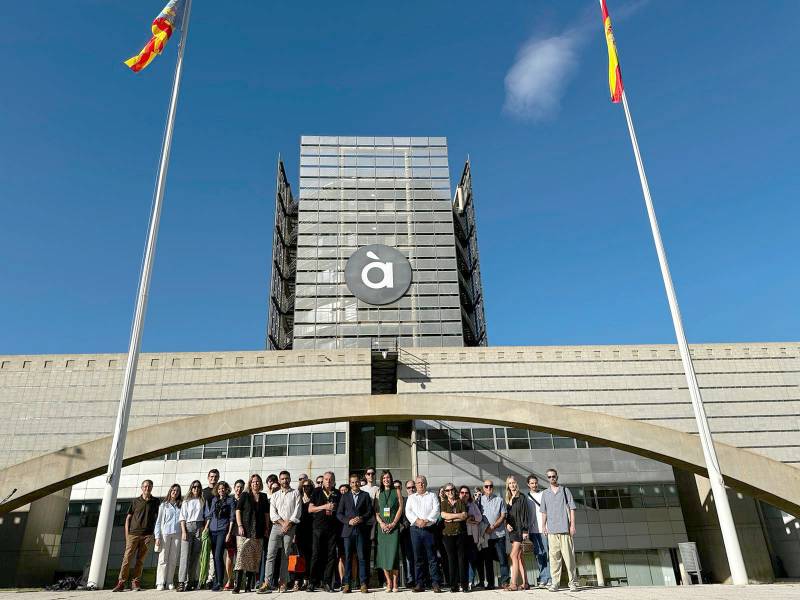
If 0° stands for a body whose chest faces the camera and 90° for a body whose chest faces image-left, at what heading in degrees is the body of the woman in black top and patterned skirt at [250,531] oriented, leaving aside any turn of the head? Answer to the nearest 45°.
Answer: approximately 0°

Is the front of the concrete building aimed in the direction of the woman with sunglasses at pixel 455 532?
yes

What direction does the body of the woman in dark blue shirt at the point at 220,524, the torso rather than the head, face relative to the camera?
toward the camera

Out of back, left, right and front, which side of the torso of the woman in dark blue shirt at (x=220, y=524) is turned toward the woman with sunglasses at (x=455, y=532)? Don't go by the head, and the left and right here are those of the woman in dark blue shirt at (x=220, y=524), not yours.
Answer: left

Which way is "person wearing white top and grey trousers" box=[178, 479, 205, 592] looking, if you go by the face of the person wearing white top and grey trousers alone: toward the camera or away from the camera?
toward the camera

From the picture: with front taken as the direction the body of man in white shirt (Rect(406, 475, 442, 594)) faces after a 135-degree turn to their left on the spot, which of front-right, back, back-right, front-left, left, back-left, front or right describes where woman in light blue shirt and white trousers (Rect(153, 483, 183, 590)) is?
back-left

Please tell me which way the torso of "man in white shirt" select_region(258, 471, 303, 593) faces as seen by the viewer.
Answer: toward the camera

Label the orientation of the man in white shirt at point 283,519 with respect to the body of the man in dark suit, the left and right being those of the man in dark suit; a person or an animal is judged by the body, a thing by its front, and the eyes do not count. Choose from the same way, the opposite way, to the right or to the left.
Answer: the same way

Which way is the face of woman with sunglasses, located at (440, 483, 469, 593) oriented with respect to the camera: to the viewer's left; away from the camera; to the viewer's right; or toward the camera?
toward the camera

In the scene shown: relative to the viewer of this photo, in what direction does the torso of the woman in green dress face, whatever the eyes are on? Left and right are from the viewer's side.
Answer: facing the viewer

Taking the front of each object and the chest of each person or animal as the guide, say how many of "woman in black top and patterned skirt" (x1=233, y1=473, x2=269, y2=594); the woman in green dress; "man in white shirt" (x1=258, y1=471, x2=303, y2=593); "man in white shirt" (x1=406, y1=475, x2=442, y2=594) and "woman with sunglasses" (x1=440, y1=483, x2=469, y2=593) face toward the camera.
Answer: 5

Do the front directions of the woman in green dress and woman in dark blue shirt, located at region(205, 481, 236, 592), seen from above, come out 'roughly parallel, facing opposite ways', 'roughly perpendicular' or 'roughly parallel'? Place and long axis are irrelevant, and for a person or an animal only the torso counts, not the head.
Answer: roughly parallel

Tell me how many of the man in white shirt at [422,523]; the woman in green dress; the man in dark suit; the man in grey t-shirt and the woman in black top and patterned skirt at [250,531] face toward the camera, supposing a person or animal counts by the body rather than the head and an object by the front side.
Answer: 5

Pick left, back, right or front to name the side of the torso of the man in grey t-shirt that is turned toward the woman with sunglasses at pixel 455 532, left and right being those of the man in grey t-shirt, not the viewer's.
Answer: right

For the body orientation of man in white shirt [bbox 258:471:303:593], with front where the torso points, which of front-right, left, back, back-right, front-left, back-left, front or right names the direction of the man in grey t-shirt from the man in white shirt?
left

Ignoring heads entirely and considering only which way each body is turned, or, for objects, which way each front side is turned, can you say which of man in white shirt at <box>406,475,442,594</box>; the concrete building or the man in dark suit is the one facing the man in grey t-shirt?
the concrete building

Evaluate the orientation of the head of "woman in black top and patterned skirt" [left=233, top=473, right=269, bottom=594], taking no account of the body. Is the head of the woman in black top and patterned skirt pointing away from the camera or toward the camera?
toward the camera

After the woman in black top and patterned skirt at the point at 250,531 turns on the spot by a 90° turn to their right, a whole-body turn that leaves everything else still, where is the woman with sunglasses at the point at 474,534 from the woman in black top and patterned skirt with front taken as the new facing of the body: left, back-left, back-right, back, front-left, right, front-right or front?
back

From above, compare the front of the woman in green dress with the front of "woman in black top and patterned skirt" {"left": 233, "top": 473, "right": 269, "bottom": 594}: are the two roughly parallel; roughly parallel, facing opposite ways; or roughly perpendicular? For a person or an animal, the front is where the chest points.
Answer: roughly parallel
